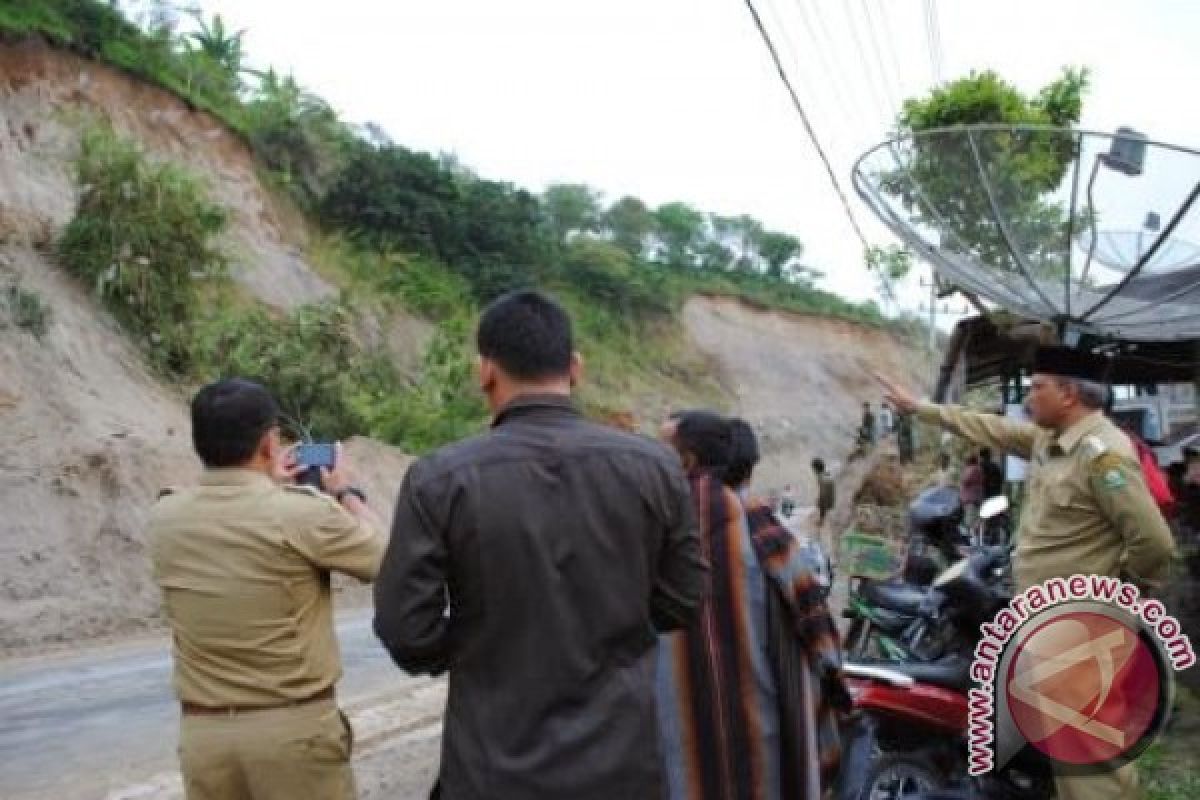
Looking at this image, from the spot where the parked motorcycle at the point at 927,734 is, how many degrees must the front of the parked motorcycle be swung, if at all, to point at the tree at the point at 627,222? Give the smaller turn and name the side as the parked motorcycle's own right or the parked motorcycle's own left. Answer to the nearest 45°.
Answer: approximately 90° to the parked motorcycle's own left

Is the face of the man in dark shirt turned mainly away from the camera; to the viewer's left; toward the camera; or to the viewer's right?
away from the camera

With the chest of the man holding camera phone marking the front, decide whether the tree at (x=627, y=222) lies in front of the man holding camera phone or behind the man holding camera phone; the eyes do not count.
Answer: in front

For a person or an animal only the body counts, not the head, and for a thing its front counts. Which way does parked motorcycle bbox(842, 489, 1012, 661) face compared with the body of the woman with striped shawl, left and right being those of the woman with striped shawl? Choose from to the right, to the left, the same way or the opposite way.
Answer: to the right

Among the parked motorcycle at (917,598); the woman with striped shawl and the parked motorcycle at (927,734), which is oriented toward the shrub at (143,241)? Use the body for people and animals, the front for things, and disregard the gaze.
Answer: the woman with striped shawl

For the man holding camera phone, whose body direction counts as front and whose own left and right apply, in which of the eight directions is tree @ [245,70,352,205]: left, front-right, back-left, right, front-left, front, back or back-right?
front-left

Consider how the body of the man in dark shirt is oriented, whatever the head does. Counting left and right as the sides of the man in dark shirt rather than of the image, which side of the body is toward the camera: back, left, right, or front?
back

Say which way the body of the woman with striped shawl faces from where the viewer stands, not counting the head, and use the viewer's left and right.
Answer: facing away from the viewer and to the left of the viewer

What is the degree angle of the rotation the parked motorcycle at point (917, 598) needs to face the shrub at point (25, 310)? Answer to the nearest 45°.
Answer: approximately 90° to its left

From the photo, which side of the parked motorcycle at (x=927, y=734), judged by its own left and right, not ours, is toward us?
right

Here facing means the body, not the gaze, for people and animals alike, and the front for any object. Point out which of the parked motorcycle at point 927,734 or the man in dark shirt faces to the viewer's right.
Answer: the parked motorcycle

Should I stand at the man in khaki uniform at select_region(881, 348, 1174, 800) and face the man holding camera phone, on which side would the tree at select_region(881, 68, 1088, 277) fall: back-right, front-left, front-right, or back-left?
back-right

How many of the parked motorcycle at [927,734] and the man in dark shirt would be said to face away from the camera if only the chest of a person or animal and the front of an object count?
1

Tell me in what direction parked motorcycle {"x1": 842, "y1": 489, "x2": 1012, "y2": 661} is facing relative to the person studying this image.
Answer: facing away from the viewer and to the right of the viewer

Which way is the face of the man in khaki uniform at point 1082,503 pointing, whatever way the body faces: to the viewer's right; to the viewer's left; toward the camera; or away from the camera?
to the viewer's left

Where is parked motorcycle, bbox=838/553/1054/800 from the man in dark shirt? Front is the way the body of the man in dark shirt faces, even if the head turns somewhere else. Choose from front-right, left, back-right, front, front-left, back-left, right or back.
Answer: front-right
